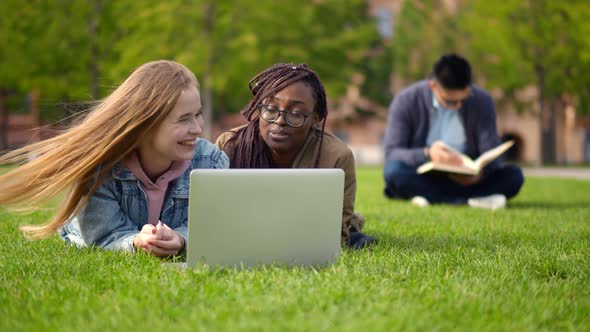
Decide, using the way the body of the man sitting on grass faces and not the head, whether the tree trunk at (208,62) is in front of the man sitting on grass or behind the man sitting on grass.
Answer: behind

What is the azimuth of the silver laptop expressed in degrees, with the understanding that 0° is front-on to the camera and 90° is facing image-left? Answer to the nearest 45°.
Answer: approximately 180°

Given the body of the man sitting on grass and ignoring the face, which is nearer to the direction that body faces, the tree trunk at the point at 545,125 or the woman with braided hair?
the woman with braided hair

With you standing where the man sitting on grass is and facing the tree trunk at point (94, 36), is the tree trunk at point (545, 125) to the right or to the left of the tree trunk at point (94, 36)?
right

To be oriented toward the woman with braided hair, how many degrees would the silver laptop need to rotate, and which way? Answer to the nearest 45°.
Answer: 0° — it already faces them

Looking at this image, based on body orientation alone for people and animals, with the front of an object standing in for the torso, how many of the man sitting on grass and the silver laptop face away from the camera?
1

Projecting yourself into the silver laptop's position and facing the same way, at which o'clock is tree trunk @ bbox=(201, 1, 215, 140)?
The tree trunk is roughly at 12 o'clock from the silver laptop.

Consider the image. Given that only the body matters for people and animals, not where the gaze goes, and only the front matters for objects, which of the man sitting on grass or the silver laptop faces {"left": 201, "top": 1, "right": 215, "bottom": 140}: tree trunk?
the silver laptop

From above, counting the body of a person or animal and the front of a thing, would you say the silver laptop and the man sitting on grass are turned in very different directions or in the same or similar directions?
very different directions
